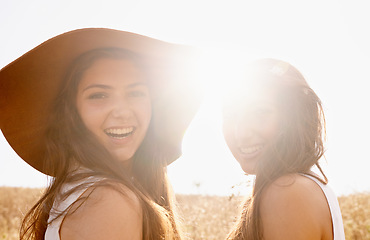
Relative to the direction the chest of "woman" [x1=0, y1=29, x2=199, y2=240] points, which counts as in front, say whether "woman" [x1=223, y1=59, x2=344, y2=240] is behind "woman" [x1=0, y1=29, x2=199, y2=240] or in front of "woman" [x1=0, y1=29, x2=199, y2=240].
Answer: in front

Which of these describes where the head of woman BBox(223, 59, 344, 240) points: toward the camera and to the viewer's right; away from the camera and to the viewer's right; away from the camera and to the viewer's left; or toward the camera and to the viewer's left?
toward the camera and to the viewer's left
